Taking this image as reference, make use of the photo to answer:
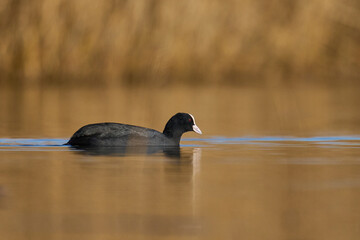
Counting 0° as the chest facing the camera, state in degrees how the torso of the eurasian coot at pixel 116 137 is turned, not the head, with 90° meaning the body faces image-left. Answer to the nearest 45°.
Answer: approximately 270°
